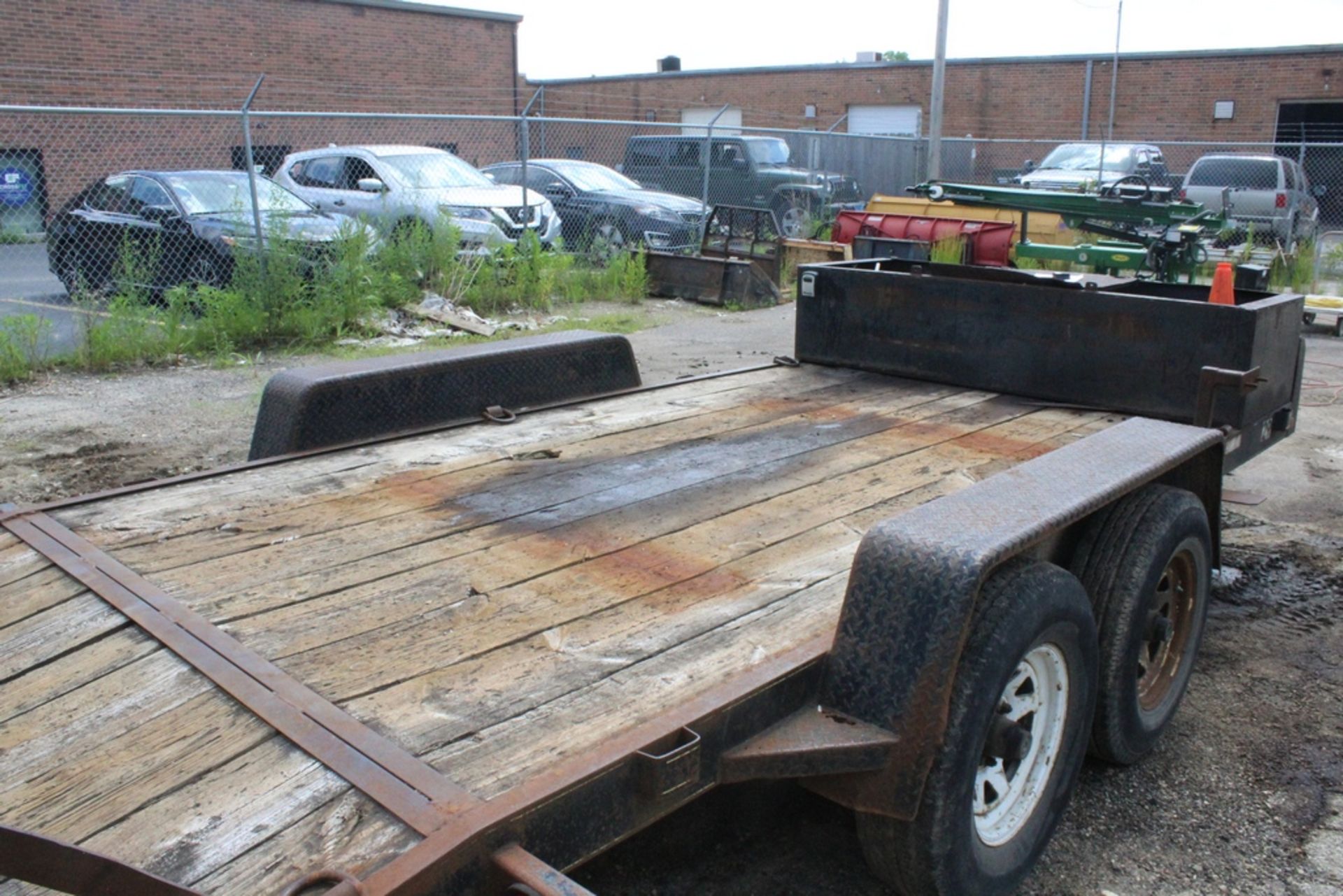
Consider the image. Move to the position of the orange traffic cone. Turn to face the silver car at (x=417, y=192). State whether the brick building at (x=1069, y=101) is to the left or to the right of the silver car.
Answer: right

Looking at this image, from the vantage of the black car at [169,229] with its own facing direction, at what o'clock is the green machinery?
The green machinery is roughly at 11 o'clock from the black car.

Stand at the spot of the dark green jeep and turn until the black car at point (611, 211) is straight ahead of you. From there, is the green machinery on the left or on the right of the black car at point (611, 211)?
left

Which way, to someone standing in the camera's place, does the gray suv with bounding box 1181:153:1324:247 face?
facing away from the viewer and to the right of the viewer

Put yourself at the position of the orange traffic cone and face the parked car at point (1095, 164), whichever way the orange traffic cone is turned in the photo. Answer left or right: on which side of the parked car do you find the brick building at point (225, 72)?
left

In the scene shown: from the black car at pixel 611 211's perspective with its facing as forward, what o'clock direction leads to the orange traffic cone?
The orange traffic cone is roughly at 1 o'clock from the black car.

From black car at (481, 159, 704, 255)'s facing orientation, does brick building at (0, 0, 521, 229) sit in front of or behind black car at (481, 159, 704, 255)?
behind

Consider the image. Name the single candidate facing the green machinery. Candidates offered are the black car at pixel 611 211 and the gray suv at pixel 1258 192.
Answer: the black car

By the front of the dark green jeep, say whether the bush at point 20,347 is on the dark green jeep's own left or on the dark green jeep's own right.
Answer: on the dark green jeep's own right
